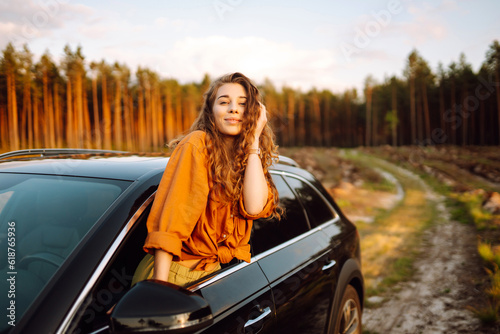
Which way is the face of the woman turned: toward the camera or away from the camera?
toward the camera

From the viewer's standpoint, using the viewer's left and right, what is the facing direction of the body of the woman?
facing the viewer and to the right of the viewer

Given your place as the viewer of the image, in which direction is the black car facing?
facing the viewer and to the left of the viewer
